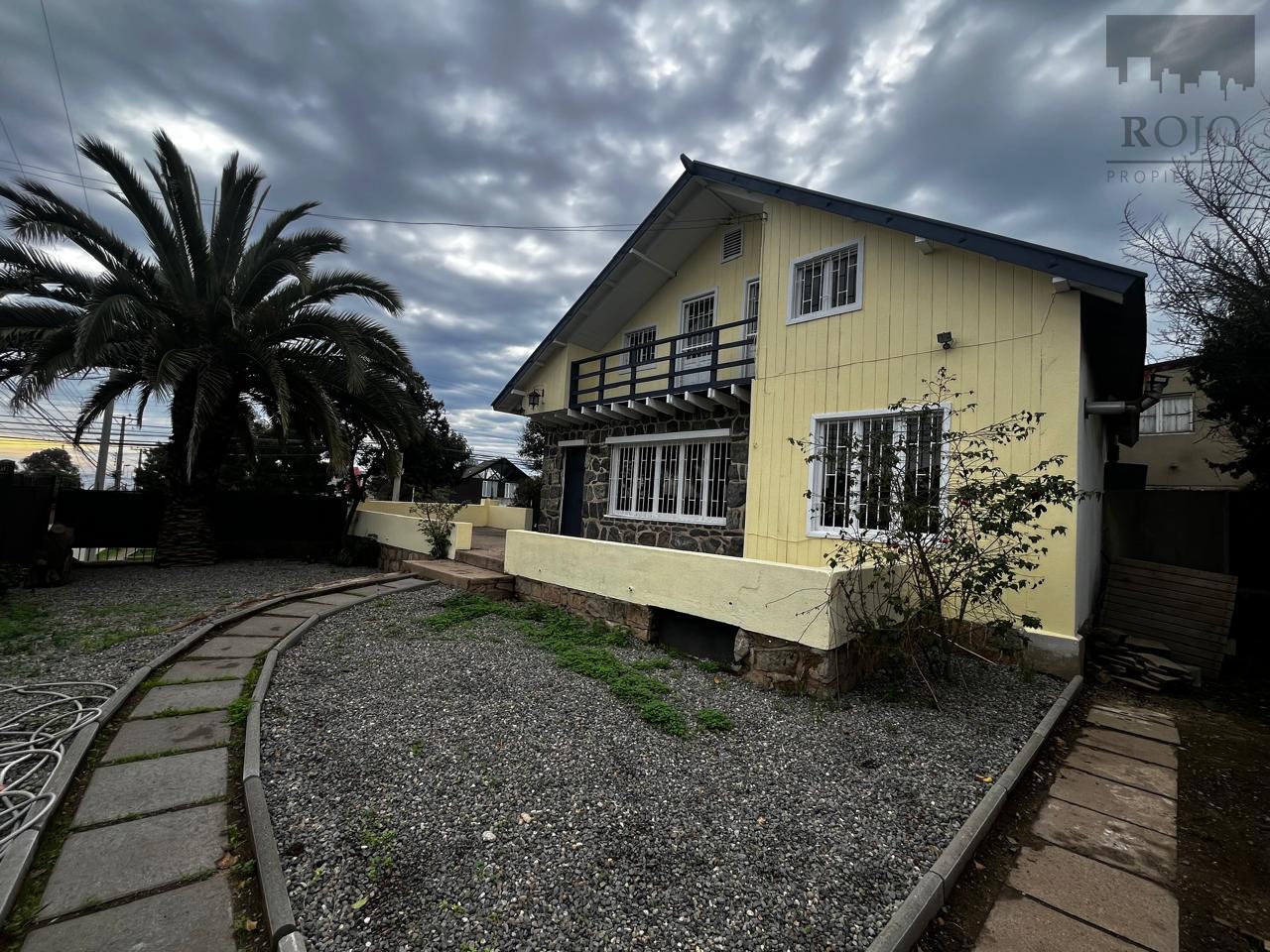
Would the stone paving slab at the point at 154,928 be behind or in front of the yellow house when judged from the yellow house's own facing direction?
in front

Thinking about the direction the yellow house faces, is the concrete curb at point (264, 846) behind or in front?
in front

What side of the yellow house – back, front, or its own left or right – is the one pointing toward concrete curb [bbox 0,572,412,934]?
front

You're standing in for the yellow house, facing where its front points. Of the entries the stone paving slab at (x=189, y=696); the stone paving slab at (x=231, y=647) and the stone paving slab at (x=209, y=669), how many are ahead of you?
3

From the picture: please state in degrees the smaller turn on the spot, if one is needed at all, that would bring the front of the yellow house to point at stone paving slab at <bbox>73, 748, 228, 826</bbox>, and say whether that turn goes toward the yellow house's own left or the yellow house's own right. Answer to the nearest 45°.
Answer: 0° — it already faces it

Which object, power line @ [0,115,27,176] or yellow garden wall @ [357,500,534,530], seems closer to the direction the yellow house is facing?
the power line

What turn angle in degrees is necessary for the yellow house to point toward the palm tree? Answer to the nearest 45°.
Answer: approximately 45° to its right

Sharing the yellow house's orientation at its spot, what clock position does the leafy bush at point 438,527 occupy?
The leafy bush is roughly at 2 o'clock from the yellow house.

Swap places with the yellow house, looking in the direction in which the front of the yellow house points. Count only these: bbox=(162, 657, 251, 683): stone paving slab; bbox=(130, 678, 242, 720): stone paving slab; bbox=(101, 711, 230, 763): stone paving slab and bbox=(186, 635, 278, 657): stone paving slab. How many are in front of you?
4

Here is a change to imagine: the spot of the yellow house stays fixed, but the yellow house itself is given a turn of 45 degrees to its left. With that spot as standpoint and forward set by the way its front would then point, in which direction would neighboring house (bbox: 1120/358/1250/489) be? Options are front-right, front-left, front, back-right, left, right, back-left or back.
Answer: back-left

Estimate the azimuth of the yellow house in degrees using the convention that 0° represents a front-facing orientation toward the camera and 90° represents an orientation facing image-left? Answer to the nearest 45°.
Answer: approximately 45°

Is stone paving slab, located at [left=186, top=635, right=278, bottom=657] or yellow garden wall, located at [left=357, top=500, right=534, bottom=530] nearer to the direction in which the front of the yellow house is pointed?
the stone paving slab
